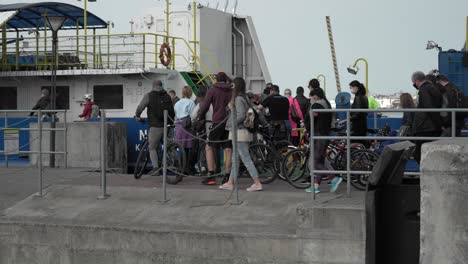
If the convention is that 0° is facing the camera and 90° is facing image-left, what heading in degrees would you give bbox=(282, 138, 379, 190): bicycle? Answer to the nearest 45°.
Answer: approximately 90°

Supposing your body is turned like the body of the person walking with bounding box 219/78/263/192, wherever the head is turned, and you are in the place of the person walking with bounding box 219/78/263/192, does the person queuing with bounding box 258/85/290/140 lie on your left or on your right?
on your right

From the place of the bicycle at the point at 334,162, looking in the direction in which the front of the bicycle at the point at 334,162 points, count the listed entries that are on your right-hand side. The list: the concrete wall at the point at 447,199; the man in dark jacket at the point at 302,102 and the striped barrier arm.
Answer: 2

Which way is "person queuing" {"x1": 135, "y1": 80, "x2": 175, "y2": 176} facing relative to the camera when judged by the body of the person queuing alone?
away from the camera

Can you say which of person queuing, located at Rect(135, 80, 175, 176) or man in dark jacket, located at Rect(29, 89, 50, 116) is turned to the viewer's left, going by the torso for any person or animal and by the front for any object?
the man in dark jacket
